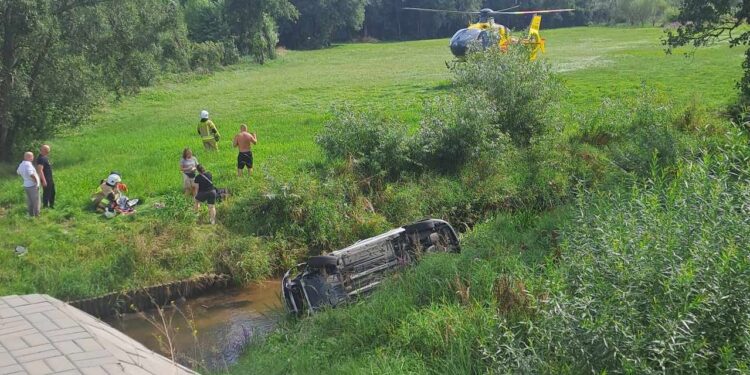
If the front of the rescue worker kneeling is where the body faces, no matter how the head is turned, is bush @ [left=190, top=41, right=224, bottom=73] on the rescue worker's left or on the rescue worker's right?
on the rescue worker's left

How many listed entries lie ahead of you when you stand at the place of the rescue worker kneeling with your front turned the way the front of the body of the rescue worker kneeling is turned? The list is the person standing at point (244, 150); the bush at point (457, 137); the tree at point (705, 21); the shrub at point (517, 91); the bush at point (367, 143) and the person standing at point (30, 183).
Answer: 5

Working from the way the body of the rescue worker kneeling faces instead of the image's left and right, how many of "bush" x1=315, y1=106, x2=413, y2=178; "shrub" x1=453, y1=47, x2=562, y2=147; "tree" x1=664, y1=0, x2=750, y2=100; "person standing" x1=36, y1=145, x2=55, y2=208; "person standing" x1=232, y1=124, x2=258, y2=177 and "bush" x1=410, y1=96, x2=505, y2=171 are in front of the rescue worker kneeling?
5

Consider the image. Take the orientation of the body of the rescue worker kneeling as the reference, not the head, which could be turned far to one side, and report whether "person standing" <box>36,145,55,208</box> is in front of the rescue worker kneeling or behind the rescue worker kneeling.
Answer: behind

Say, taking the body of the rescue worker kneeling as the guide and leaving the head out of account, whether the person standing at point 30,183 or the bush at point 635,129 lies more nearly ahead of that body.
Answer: the bush

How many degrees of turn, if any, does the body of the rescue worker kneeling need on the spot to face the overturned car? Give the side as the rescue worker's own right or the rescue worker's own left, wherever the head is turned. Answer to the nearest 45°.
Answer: approximately 45° to the rescue worker's own right

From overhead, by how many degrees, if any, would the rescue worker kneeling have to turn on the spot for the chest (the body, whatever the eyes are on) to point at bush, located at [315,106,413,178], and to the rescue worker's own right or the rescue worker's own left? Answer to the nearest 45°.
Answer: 0° — they already face it

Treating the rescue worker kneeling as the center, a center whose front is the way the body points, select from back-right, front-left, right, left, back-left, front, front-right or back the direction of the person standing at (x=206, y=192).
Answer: front-right

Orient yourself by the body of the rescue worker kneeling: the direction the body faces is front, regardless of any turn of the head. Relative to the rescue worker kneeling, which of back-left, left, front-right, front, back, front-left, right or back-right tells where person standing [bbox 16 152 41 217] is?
back

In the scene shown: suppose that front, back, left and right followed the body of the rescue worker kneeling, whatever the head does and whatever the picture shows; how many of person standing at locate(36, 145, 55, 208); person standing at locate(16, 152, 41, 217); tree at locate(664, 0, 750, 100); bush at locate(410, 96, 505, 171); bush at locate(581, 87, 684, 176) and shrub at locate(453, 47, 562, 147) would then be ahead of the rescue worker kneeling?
4

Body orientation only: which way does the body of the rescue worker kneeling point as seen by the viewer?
to the viewer's right

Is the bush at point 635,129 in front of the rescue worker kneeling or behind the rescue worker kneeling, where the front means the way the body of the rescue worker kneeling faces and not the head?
in front

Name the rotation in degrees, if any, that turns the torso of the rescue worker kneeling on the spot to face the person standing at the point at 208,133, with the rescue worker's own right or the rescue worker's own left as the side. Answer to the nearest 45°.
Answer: approximately 45° to the rescue worker's own left
